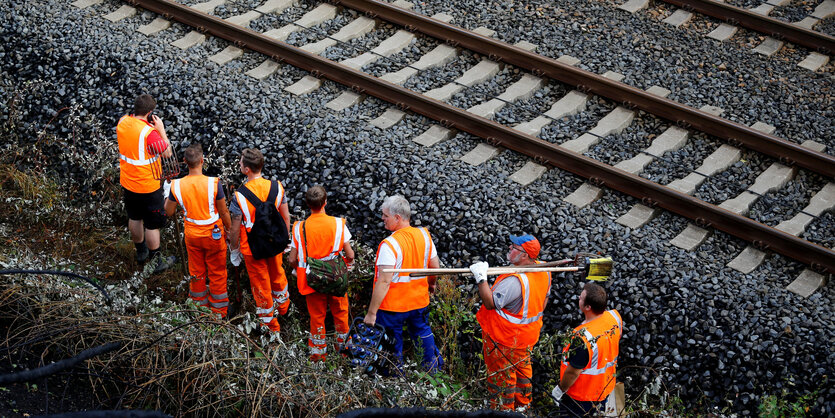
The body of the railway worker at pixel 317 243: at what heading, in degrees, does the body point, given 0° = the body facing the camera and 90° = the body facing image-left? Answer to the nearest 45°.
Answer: approximately 180°

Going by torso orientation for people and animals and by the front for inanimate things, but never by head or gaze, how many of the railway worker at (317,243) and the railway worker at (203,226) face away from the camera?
2

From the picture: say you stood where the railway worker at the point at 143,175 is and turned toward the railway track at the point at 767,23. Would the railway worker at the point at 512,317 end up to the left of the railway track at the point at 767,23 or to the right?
right

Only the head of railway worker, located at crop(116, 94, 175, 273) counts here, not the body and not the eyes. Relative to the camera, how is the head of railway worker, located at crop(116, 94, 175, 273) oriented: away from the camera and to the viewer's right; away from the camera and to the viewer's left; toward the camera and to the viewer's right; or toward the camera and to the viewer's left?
away from the camera and to the viewer's right

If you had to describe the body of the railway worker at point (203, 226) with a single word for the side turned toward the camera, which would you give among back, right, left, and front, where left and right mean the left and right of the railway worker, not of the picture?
back

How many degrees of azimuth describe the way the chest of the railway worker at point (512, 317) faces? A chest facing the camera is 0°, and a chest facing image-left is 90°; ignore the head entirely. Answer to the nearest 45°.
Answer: approximately 135°

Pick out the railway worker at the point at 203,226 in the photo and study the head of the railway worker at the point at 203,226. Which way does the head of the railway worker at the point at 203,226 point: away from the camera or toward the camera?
away from the camera

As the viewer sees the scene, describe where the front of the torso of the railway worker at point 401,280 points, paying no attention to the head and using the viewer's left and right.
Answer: facing away from the viewer and to the left of the viewer

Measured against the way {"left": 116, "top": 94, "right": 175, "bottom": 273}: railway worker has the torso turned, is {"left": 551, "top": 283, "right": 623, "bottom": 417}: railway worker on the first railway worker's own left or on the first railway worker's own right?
on the first railway worker's own right

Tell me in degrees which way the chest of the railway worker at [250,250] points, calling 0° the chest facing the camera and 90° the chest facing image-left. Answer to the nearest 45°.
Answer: approximately 135°

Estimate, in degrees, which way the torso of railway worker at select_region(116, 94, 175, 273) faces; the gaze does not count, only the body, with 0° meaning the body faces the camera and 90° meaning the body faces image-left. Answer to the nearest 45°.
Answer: approximately 225°
